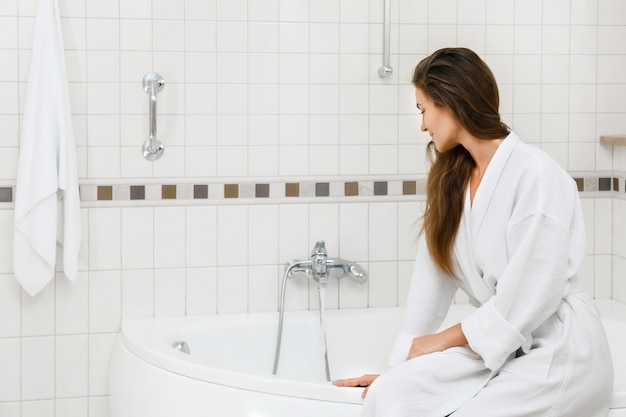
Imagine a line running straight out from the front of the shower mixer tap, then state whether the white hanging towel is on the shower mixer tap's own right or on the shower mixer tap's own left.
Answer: on the shower mixer tap's own right

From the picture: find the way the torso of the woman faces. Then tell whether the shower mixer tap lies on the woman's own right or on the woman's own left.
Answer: on the woman's own right

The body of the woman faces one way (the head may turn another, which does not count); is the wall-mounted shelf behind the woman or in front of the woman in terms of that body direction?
behind

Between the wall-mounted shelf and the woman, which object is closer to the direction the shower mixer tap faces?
the woman

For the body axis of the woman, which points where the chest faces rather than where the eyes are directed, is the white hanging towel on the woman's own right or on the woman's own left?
on the woman's own right

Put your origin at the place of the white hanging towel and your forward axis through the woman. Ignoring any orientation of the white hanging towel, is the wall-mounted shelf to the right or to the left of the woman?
left
